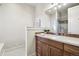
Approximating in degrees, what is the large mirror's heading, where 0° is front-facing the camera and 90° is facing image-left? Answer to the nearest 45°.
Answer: approximately 45°

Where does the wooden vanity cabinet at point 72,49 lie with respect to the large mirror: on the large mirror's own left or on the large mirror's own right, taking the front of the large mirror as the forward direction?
on the large mirror's own left

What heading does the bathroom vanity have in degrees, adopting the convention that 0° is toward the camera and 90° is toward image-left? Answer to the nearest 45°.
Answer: approximately 45°
